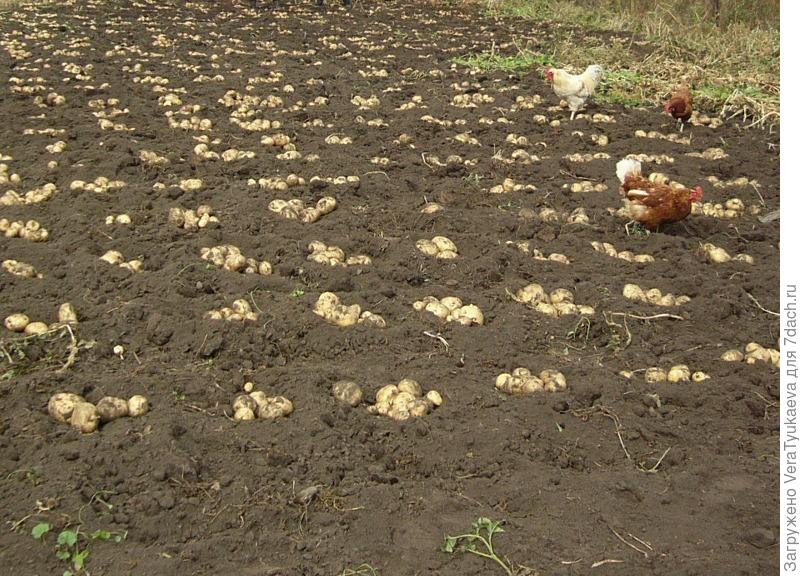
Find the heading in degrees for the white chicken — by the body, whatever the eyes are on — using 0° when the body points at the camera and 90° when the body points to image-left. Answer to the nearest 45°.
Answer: approximately 90°

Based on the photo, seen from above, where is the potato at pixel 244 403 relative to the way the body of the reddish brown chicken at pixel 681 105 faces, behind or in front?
in front

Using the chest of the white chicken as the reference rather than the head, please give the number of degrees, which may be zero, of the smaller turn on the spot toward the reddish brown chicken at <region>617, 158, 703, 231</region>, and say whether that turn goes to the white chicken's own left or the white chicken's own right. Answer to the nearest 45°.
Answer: approximately 90° to the white chicken's own left

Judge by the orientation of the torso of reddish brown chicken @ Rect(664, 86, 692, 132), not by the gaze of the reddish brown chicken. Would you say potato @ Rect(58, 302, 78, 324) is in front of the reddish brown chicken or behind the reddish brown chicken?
in front

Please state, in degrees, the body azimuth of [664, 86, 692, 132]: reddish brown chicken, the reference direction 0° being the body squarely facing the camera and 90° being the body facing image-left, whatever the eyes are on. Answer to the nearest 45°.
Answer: approximately 45°

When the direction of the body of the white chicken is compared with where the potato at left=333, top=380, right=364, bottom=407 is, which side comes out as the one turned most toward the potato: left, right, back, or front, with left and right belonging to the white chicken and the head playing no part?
left

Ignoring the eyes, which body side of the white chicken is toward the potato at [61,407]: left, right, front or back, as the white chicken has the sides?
left

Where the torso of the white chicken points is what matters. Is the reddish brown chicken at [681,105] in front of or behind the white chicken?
behind

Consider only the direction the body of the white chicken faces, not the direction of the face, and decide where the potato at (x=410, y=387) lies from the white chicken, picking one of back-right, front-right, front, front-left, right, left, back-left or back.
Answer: left
